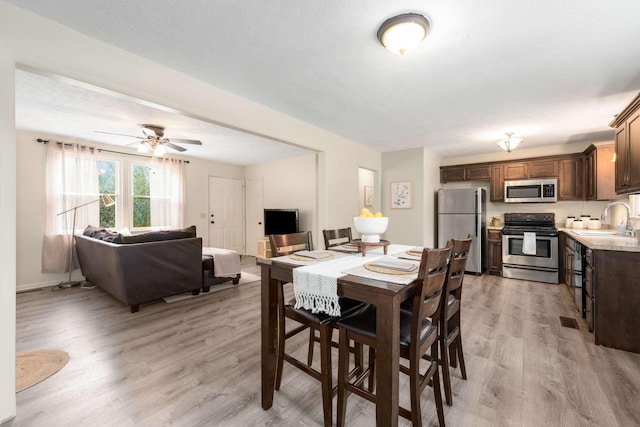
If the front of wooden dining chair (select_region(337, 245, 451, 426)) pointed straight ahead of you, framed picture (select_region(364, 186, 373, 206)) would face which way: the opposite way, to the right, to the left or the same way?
the opposite way

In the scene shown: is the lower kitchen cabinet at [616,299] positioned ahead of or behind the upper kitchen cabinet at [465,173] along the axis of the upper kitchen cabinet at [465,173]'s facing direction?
ahead

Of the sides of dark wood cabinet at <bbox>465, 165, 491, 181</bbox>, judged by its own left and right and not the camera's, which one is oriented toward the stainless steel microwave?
left

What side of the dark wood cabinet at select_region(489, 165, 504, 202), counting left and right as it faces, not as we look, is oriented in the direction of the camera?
front

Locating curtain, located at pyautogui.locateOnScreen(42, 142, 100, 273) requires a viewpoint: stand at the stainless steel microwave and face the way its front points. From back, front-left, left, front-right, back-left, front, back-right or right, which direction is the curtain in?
front-right

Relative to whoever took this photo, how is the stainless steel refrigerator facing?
facing the viewer

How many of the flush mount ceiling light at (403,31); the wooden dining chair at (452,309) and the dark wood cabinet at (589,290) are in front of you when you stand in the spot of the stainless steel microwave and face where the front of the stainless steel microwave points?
3

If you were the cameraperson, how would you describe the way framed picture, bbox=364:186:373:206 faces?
facing the viewer and to the right of the viewer

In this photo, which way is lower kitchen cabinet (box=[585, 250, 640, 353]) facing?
to the viewer's left

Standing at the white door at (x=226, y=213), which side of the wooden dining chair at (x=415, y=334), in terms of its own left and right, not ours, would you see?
front

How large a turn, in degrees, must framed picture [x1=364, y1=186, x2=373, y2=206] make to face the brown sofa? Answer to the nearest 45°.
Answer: approximately 90° to its right

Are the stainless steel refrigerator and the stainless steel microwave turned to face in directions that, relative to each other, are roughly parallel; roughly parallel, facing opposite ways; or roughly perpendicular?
roughly parallel

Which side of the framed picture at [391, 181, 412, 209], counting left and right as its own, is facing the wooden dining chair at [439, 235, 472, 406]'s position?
front

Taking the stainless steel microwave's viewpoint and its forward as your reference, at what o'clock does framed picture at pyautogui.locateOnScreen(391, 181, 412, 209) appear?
The framed picture is roughly at 2 o'clock from the stainless steel microwave.
